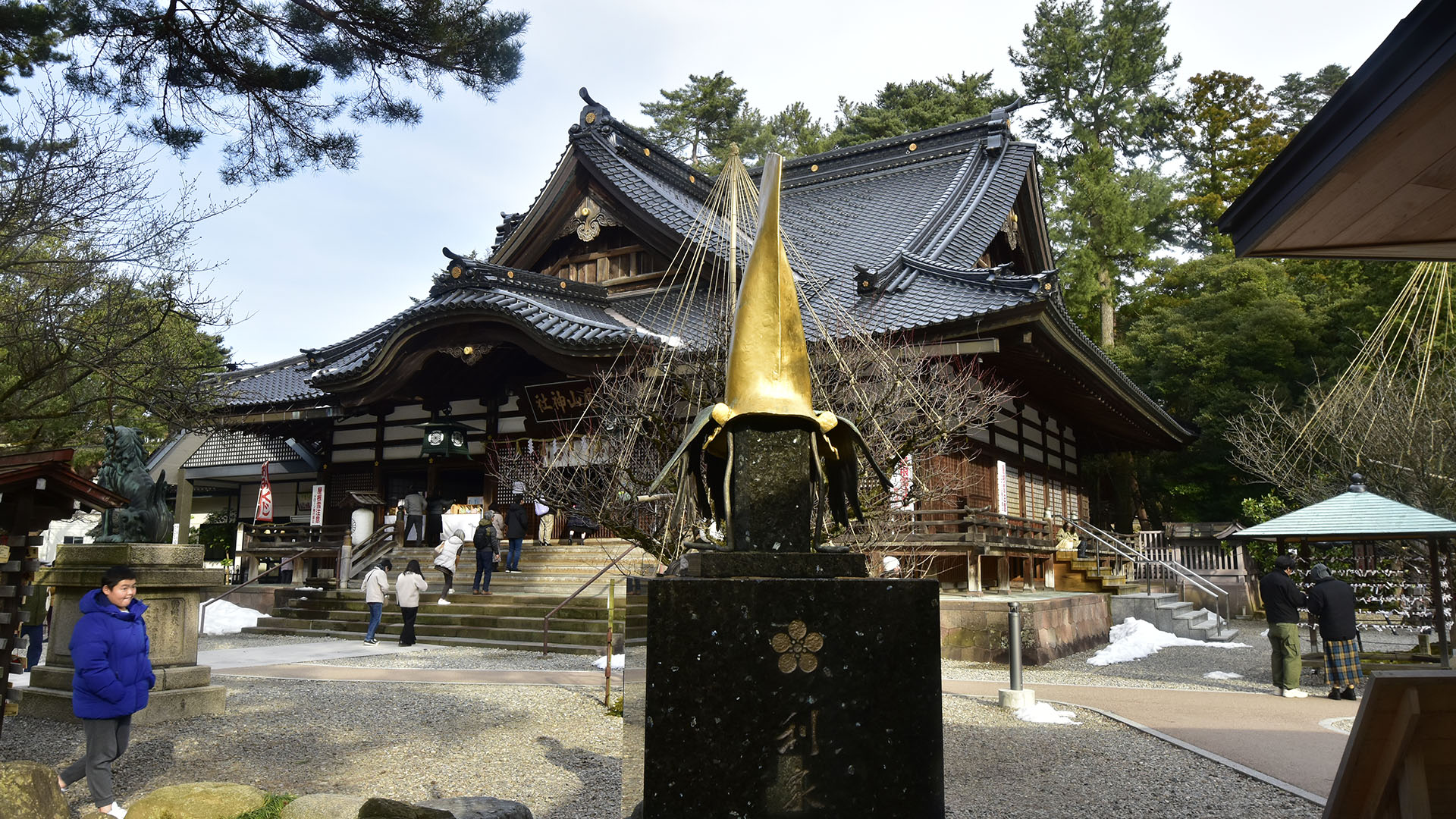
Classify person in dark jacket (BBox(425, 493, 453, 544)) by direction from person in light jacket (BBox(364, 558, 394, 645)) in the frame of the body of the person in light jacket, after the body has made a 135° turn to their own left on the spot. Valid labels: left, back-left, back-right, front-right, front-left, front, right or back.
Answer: right

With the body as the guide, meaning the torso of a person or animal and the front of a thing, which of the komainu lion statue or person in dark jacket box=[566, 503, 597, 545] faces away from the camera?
the person in dark jacket

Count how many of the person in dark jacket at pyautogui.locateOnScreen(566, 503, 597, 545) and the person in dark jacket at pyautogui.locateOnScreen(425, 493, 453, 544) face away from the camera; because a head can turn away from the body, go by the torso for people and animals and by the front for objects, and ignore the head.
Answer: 2

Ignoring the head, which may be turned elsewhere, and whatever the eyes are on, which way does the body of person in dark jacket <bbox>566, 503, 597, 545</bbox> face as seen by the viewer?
away from the camera

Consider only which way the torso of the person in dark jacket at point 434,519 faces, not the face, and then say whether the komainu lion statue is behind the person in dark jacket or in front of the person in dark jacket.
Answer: behind

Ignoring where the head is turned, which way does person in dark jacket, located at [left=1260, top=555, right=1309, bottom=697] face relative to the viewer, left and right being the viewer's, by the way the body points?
facing away from the viewer and to the right of the viewer

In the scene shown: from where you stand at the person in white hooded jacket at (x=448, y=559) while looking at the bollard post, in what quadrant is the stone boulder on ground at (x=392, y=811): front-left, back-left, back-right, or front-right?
front-right

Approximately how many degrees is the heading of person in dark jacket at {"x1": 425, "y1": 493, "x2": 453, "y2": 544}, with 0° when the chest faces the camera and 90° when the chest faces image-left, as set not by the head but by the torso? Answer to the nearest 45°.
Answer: approximately 180°

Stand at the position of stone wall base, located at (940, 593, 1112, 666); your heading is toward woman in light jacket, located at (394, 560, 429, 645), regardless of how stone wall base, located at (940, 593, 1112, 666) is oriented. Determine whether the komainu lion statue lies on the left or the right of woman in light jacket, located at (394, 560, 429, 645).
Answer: left

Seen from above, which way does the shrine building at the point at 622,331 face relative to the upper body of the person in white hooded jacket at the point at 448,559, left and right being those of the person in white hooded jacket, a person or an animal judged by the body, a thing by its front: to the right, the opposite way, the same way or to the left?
the opposite way
